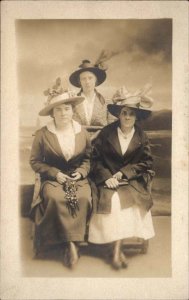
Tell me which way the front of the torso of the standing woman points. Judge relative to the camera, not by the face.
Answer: toward the camera
